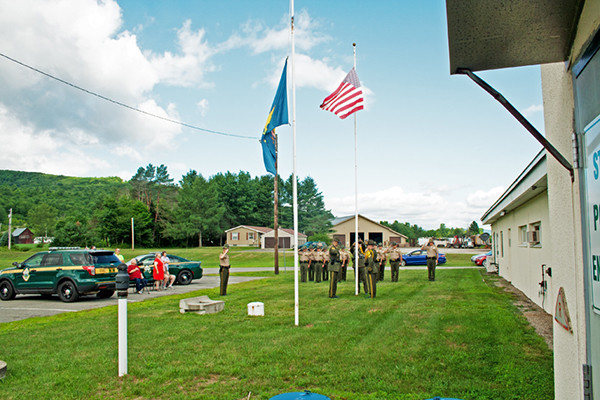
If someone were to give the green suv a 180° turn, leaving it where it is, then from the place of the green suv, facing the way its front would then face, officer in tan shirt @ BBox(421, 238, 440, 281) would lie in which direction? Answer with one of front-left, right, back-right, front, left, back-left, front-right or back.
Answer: front-left

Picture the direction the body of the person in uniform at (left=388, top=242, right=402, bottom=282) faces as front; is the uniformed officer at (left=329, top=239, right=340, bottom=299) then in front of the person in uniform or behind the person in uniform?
in front

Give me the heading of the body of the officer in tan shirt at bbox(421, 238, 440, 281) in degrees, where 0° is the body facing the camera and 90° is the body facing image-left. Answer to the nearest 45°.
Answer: approximately 0°

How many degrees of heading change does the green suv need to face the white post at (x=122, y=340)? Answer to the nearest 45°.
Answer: approximately 135° to its left

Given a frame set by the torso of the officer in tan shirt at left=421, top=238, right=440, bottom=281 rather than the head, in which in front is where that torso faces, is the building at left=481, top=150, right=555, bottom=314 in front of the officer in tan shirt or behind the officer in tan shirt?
in front
